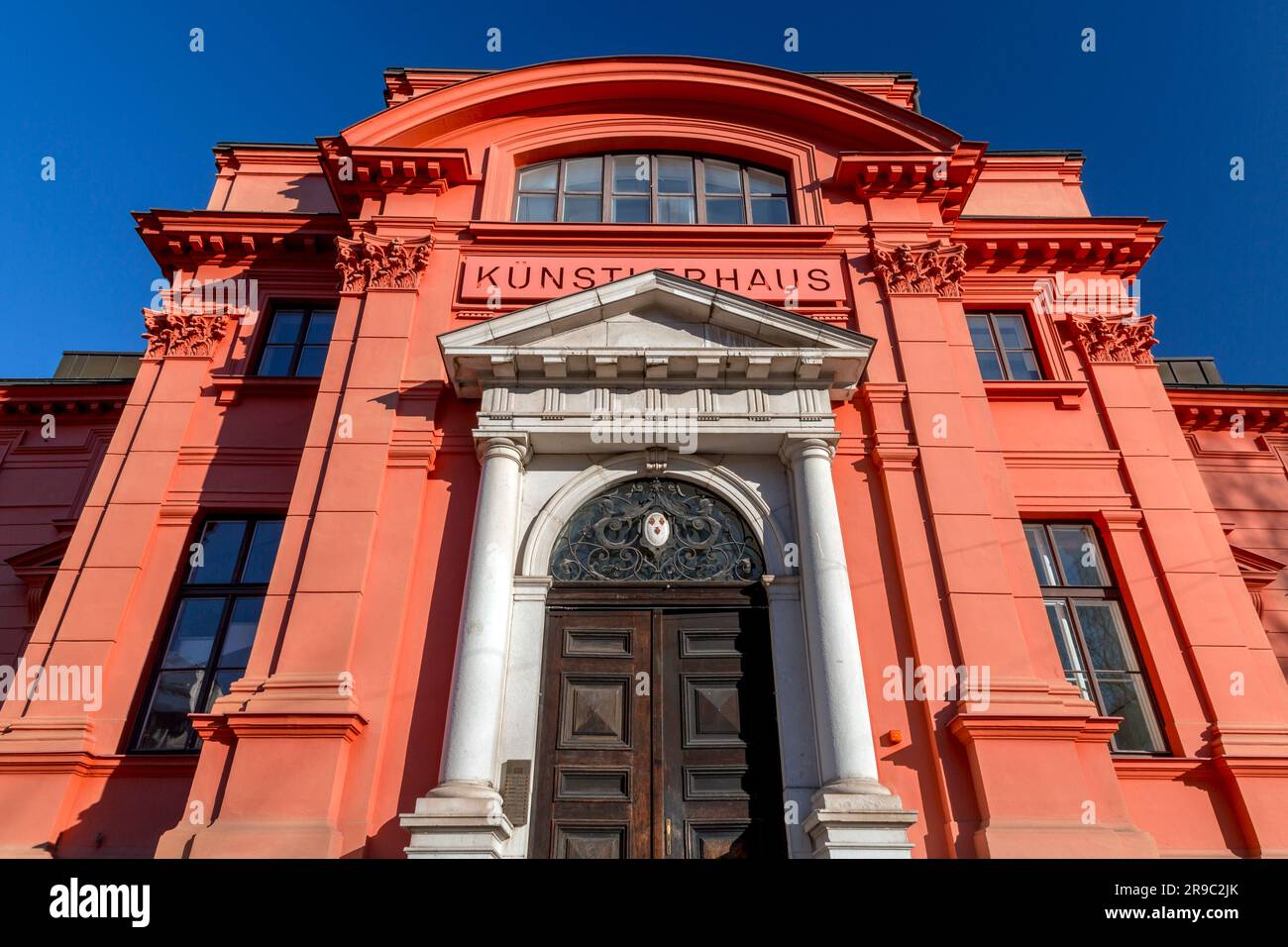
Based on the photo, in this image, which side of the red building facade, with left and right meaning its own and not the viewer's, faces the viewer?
front
